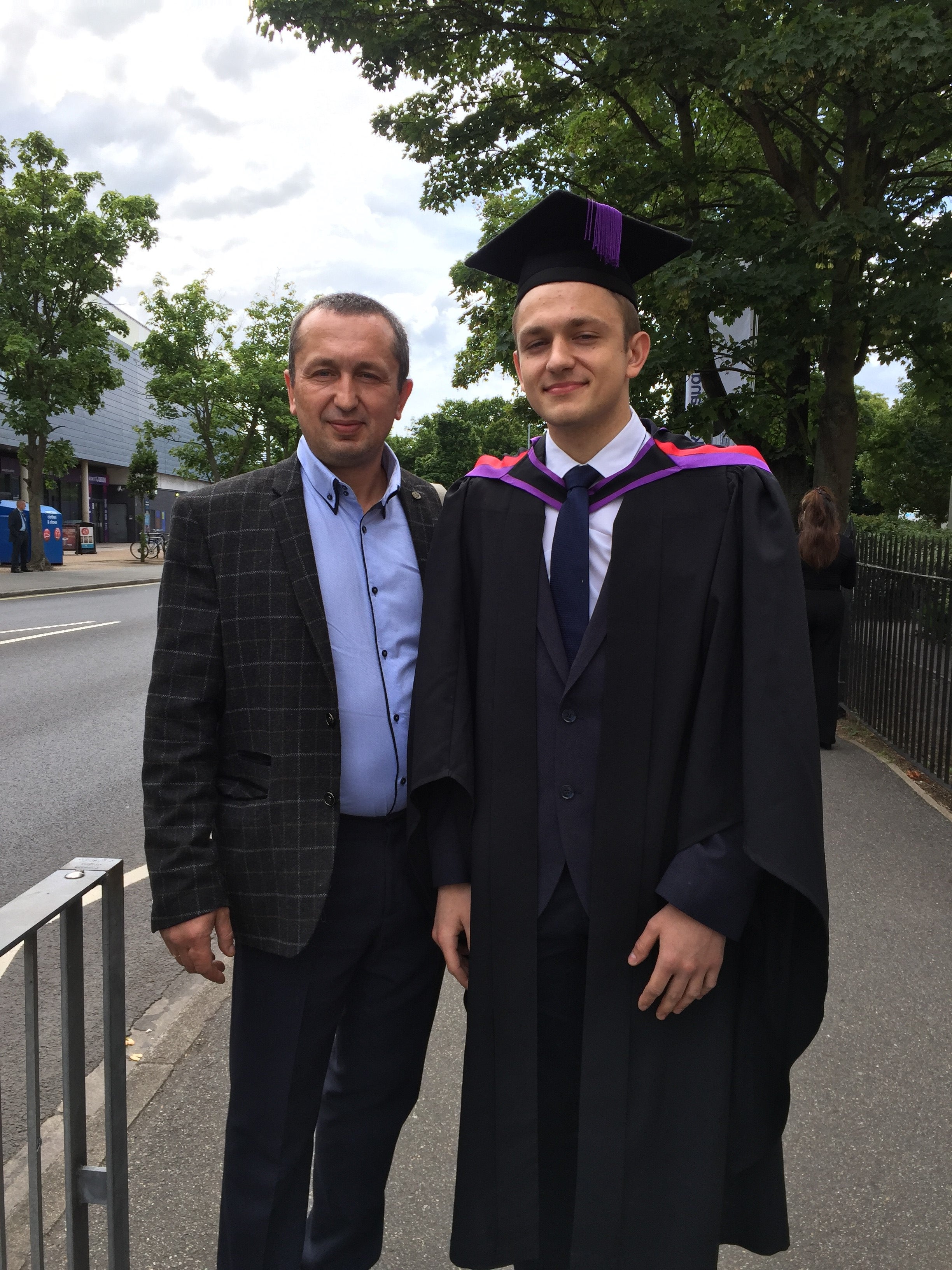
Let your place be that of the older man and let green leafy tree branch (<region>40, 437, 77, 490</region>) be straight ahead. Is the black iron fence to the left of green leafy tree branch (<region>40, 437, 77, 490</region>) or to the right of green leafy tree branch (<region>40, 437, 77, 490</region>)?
right

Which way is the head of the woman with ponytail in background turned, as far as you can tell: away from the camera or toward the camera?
away from the camera

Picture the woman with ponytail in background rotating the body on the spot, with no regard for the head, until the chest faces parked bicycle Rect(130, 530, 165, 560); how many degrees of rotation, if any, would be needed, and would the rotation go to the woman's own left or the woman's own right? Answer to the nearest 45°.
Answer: approximately 45° to the woman's own left

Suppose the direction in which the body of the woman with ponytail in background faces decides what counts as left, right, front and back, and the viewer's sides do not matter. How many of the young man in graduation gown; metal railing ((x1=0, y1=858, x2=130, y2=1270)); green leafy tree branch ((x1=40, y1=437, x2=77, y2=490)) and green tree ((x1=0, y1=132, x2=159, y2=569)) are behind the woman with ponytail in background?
2

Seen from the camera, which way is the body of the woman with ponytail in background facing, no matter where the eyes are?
away from the camera

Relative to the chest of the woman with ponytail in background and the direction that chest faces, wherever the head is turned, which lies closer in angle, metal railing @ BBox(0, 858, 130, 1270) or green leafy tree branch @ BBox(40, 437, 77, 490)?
the green leafy tree branch

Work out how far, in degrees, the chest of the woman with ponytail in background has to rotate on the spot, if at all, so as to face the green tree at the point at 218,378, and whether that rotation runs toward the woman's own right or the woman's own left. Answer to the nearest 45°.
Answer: approximately 45° to the woman's own left

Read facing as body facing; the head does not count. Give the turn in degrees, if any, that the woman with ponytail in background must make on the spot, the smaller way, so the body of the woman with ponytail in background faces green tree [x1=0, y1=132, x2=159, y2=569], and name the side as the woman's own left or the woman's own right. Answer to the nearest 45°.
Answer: approximately 45° to the woman's own left

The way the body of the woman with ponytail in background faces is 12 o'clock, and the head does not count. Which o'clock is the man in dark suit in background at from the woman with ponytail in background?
The man in dark suit in background is roughly at 10 o'clock from the woman with ponytail in background.

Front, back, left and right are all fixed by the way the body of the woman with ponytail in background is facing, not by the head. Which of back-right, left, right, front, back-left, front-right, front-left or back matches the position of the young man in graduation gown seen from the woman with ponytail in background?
back

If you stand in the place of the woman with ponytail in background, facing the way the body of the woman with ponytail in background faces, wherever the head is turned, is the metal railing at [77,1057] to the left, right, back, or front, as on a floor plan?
back
